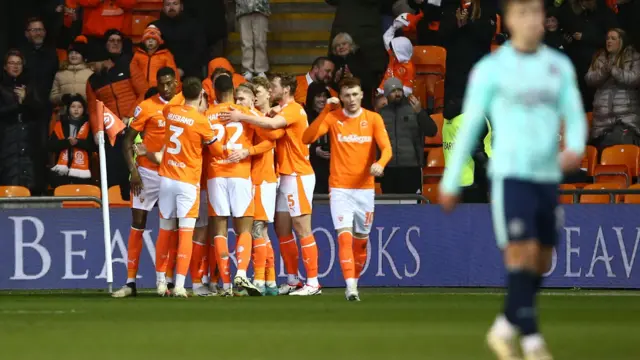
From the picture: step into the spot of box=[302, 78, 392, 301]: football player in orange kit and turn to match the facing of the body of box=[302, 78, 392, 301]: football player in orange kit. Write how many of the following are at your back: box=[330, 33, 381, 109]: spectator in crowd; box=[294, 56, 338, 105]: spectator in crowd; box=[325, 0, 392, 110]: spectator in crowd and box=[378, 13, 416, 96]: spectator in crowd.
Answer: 4

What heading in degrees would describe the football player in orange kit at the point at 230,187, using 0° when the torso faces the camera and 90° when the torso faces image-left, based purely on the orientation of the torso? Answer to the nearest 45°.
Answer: approximately 180°

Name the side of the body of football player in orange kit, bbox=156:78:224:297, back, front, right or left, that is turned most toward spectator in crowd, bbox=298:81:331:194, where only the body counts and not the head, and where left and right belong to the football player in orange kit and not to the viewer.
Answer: front

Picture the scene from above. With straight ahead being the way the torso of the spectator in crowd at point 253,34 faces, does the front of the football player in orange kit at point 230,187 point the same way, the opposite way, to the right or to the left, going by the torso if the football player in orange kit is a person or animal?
the opposite way

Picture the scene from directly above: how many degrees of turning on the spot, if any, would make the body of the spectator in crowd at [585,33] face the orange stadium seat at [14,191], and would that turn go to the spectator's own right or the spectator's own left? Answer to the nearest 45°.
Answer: approximately 45° to the spectator's own right

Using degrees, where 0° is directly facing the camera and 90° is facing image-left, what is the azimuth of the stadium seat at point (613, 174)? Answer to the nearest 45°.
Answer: approximately 0°

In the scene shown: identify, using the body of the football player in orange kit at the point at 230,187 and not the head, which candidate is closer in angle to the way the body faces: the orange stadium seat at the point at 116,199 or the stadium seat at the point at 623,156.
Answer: the orange stadium seat
